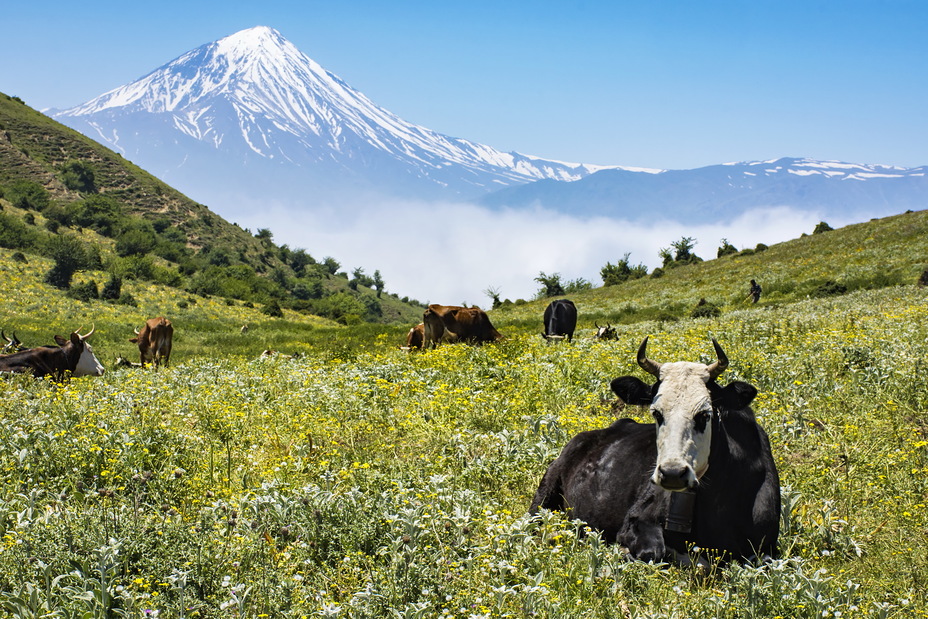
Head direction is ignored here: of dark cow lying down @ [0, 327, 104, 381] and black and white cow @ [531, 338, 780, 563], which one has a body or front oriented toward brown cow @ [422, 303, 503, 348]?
the dark cow lying down

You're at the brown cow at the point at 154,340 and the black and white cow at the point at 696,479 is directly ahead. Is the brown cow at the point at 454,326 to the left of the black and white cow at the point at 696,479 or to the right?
left

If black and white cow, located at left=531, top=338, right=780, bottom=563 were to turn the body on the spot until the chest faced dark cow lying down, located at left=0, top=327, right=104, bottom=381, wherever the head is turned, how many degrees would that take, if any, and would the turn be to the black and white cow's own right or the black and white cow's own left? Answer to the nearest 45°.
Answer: approximately 180°

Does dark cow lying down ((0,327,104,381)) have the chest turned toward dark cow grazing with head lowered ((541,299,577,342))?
yes

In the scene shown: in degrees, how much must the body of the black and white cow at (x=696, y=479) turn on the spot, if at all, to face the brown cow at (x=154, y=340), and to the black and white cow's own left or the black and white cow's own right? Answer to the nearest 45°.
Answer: approximately 180°

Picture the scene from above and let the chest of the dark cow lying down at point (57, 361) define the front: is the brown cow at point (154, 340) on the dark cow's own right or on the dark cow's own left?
on the dark cow's own left

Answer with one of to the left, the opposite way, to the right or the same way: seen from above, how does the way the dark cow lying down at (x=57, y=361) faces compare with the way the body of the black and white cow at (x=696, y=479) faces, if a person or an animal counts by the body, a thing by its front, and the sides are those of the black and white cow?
to the left

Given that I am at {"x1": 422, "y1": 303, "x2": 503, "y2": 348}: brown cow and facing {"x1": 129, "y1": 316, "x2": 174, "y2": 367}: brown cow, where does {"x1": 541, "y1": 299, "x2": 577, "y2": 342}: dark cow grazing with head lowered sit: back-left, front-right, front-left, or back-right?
back-right

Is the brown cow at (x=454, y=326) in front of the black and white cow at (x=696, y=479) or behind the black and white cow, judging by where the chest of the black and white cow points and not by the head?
behind

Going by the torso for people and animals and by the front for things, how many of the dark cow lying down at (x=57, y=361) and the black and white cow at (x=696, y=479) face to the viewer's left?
0

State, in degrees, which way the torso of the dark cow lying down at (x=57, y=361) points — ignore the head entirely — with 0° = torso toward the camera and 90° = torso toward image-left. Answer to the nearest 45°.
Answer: approximately 270°

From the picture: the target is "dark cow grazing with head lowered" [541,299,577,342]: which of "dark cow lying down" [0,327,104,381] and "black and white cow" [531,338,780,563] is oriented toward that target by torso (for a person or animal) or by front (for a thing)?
"dark cow lying down" [0,327,104,381]
